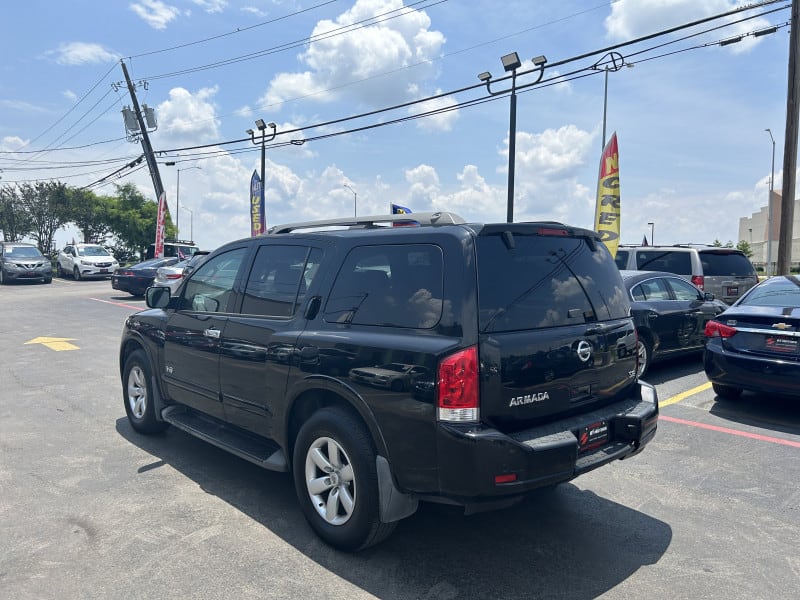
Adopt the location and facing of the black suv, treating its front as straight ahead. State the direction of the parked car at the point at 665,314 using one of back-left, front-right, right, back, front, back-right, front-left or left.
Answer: right

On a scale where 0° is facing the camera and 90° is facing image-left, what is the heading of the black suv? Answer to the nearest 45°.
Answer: approximately 135°

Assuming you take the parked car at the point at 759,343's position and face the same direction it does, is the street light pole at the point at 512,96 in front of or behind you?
in front

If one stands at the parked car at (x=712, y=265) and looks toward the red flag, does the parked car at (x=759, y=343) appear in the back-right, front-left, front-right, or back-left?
back-left

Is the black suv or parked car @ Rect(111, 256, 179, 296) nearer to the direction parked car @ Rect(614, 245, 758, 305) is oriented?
the parked car

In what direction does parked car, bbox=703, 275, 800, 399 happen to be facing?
away from the camera

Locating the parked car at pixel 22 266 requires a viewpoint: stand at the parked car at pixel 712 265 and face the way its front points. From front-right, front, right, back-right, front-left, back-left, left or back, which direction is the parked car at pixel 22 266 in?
front-left

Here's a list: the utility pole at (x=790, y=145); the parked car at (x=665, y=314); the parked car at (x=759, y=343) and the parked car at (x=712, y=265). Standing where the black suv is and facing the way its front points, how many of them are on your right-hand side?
4

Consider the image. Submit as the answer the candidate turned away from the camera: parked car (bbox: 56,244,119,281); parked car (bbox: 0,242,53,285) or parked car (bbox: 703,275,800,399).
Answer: parked car (bbox: 703,275,800,399)

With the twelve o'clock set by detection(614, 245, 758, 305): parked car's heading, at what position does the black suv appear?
The black suv is roughly at 8 o'clock from the parked car.

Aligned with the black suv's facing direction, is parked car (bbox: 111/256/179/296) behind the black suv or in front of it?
in front

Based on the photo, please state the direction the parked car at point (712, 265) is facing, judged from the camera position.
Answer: facing away from the viewer and to the left of the viewer

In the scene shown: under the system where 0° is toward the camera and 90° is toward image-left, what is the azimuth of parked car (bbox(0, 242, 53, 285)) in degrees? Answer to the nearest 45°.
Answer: approximately 315°
